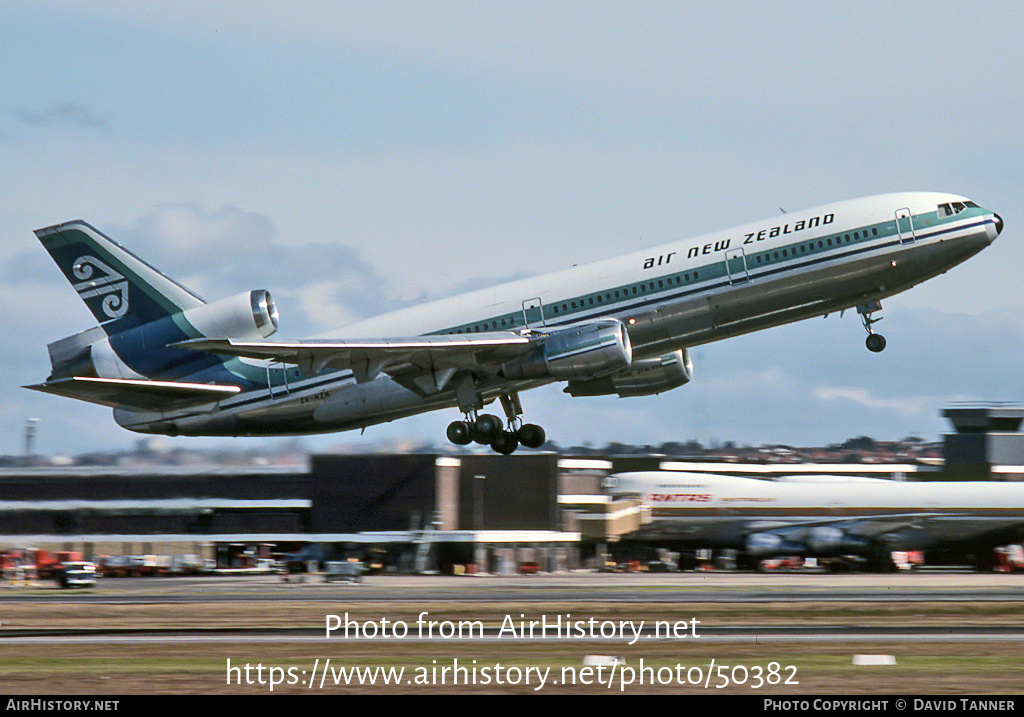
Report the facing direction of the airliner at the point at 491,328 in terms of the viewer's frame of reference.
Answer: facing to the right of the viewer
